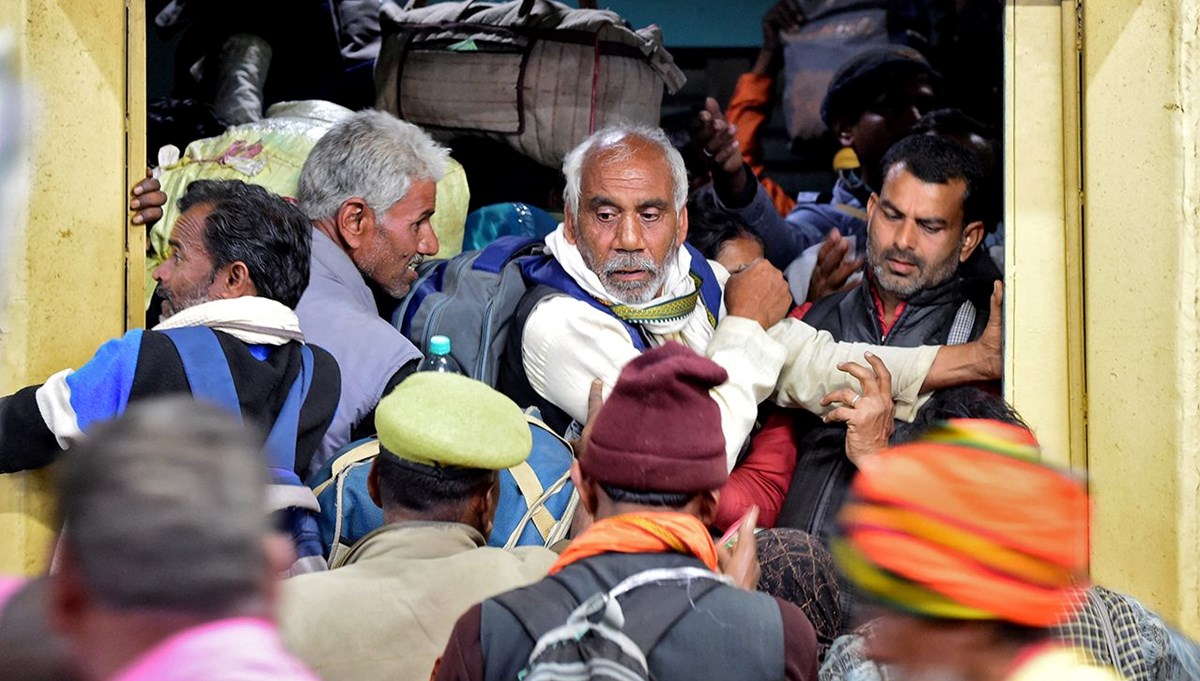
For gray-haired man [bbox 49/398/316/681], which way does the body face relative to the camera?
away from the camera

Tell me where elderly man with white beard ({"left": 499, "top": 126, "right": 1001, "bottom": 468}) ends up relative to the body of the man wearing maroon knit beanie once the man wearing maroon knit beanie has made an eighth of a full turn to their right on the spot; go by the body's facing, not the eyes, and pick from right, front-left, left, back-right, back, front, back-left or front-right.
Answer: front-left

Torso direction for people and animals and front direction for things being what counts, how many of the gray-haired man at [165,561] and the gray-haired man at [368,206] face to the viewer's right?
1

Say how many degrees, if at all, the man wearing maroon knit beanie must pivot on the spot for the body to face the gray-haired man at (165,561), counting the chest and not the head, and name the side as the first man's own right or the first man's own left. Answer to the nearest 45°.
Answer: approximately 135° to the first man's own left

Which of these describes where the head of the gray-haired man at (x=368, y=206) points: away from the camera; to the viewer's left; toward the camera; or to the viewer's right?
to the viewer's right

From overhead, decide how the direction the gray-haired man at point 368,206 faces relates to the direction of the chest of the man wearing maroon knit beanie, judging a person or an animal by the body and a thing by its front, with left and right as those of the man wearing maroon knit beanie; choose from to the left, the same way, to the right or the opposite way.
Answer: to the right

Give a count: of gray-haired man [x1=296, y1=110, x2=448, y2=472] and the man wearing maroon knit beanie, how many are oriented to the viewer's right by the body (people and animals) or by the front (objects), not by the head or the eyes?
1

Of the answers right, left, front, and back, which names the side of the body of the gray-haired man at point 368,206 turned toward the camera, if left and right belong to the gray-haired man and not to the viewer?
right

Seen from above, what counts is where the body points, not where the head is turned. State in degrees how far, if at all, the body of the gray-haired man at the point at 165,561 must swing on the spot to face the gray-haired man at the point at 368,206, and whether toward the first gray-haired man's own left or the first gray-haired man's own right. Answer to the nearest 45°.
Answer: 0° — they already face them

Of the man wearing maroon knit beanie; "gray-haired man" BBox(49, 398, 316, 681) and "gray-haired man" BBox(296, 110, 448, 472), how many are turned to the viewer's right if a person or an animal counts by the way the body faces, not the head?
1

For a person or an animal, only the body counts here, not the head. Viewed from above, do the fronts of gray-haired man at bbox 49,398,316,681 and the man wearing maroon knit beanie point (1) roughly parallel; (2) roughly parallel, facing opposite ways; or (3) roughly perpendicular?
roughly parallel

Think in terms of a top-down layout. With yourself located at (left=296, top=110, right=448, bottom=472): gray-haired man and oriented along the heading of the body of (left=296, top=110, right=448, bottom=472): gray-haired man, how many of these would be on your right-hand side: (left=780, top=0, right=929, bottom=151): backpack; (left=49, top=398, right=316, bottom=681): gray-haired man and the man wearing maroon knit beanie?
2

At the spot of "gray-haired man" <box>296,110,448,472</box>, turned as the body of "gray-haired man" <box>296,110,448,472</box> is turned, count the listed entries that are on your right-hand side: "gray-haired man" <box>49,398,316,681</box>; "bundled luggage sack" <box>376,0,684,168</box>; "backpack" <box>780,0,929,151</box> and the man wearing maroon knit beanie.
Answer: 2

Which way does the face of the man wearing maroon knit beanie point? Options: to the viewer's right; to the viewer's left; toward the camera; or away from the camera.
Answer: away from the camera

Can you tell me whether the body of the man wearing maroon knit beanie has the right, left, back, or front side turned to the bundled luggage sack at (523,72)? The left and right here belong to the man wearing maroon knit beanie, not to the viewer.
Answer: front

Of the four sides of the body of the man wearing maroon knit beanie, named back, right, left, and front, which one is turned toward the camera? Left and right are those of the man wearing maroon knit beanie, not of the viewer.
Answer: back

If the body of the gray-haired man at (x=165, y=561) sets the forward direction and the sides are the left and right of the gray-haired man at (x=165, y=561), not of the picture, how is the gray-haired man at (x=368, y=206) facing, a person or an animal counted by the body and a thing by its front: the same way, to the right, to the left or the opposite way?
to the right

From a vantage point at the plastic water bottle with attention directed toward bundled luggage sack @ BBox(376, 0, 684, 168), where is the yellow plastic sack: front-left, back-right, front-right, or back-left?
front-left

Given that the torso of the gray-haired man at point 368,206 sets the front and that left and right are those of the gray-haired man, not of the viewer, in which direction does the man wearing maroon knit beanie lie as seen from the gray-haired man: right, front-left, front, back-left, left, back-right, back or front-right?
right
